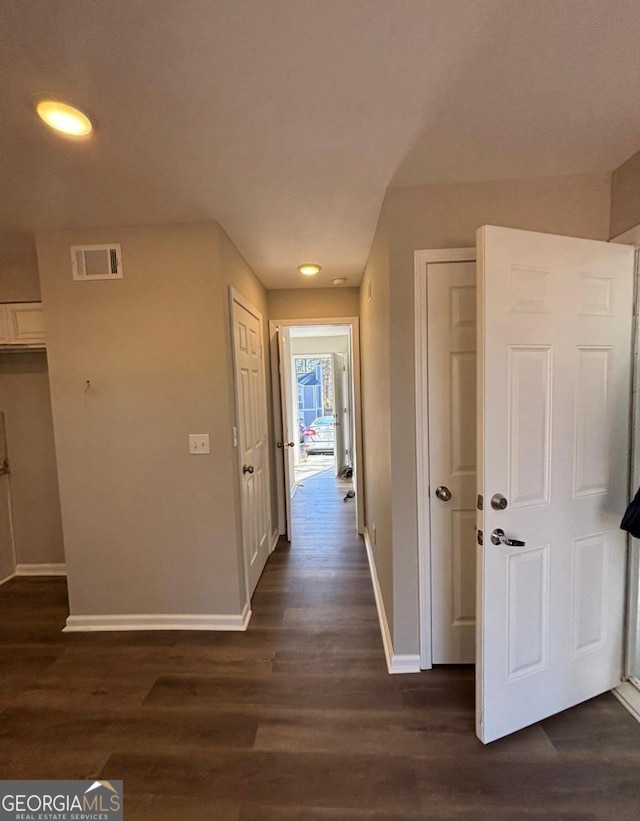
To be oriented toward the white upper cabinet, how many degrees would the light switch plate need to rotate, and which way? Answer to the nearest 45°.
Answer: approximately 135° to its right

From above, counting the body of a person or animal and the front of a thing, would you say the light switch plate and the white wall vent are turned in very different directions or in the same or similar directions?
same or similar directions

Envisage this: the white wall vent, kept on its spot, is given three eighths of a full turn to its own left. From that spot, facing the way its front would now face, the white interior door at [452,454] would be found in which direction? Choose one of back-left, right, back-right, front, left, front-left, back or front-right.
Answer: right

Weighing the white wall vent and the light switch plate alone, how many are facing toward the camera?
2

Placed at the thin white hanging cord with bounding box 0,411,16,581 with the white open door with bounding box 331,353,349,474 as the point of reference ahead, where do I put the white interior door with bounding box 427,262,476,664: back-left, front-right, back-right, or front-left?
front-right

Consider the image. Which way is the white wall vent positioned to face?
toward the camera

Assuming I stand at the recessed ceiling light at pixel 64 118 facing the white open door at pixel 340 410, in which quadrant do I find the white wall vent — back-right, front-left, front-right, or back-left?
front-left

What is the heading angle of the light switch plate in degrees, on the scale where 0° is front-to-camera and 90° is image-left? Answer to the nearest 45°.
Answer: approximately 0°
